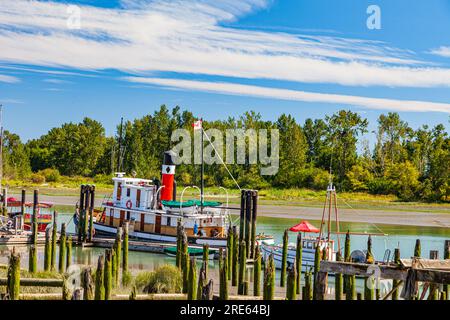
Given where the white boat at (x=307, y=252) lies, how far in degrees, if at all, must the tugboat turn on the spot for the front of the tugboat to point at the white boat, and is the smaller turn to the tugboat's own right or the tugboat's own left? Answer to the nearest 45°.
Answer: approximately 180°

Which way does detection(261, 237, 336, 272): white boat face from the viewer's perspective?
to the viewer's left

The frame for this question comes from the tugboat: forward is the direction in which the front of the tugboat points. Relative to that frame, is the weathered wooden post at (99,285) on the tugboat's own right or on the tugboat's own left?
on the tugboat's own left

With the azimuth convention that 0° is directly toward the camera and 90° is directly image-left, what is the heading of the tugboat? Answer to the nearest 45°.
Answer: approximately 135°

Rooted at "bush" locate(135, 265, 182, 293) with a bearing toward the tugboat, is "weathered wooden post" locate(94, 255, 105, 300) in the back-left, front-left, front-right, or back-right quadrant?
back-left

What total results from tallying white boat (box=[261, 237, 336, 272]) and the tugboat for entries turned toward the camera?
0

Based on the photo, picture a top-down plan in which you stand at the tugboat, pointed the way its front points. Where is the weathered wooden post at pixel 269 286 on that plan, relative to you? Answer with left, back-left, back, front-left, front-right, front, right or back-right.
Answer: back-left

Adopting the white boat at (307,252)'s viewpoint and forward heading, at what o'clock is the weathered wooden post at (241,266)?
The weathered wooden post is roughly at 10 o'clock from the white boat.

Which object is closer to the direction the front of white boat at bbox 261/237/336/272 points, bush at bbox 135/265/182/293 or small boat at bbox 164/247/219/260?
the small boat

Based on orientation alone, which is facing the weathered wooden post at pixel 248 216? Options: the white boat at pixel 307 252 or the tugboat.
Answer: the white boat
